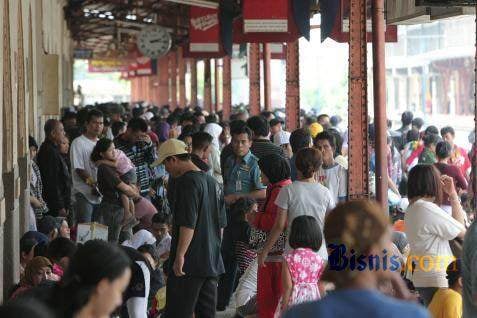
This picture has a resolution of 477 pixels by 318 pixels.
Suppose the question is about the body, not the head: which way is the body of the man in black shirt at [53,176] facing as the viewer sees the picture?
to the viewer's right

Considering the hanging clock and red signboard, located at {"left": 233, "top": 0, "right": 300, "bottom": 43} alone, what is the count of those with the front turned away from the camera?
0

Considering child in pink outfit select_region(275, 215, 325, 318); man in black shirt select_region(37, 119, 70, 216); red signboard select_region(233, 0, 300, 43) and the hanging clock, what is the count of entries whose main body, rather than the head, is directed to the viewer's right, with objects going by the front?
1

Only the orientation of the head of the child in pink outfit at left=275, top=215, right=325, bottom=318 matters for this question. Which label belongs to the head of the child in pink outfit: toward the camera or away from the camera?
away from the camera

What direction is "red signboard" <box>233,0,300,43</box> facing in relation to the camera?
toward the camera

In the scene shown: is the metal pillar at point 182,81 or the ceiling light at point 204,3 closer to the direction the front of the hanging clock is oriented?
the ceiling light

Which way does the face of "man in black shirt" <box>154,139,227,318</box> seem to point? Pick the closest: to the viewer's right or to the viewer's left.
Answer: to the viewer's left

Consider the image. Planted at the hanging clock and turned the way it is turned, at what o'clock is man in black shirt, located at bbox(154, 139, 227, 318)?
The man in black shirt is roughly at 12 o'clock from the hanging clock.

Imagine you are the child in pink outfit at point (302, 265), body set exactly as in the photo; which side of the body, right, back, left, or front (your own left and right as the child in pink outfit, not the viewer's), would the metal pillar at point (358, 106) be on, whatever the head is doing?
front

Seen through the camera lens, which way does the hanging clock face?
facing the viewer

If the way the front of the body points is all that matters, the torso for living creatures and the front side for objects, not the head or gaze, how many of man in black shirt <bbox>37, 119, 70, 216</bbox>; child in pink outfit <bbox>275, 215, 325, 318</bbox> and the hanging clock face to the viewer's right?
1

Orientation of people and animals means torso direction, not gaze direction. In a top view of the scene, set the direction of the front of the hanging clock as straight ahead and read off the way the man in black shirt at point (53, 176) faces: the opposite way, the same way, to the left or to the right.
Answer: to the left

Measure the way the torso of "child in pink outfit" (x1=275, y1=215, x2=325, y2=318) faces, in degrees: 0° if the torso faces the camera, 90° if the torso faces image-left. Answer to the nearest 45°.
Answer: approximately 180°

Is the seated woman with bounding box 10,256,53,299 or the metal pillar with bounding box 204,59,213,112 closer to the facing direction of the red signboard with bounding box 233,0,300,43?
the seated woman

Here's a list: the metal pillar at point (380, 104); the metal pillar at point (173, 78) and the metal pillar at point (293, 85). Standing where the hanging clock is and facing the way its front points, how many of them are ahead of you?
2

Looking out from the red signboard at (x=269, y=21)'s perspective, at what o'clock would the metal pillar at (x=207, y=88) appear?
The metal pillar is roughly at 6 o'clock from the red signboard.

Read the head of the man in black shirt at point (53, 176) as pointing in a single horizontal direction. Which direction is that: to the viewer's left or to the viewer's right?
to the viewer's right
